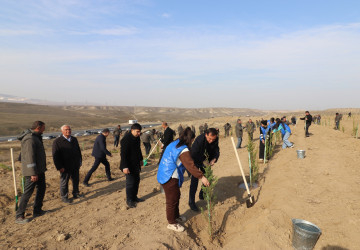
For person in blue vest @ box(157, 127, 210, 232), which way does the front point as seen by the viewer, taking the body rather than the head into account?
to the viewer's right

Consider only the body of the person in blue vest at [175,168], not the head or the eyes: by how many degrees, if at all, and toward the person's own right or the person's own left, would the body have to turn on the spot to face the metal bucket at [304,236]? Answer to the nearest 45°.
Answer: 0° — they already face it
